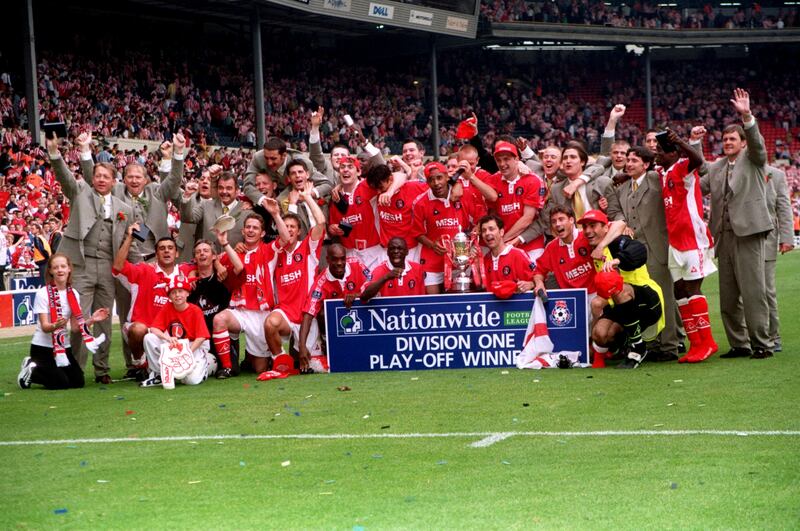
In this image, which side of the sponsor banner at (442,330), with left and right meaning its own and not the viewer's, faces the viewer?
front

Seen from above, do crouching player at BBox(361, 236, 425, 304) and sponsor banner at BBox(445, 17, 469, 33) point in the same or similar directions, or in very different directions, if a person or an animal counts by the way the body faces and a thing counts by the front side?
same or similar directions

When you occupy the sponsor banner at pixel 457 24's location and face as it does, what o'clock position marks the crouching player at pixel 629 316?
The crouching player is roughly at 12 o'clock from the sponsor banner.

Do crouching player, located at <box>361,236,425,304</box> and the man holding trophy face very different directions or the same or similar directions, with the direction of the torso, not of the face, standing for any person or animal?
same or similar directions

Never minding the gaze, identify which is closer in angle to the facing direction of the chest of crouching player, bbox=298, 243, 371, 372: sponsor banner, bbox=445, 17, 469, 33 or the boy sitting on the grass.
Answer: the boy sitting on the grass

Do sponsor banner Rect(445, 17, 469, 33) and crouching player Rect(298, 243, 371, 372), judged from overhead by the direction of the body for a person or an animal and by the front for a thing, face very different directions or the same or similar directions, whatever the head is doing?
same or similar directions

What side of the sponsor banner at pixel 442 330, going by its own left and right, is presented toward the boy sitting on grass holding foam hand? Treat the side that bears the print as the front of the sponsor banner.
right

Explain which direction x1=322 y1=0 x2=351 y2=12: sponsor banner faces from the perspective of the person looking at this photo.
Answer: facing the viewer

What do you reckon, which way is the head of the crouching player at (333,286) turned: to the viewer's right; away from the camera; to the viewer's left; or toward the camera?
toward the camera

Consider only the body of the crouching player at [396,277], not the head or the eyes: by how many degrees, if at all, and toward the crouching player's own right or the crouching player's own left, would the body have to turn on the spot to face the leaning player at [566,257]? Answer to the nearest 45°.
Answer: approximately 90° to the crouching player's own left

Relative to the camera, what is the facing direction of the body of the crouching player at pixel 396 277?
toward the camera

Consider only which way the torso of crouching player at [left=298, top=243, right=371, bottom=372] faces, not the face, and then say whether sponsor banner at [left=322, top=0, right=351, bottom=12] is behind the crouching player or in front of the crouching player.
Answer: behind

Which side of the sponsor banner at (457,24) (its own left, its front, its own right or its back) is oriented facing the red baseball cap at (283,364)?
front

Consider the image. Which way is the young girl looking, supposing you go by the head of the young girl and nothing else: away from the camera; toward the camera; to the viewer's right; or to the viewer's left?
toward the camera
